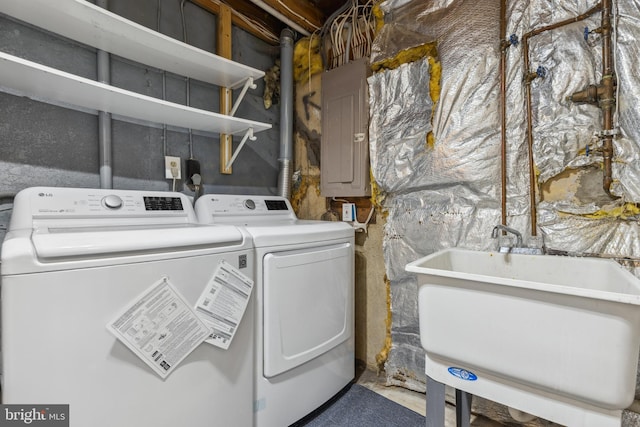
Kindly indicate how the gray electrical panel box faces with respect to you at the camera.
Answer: facing the viewer and to the left of the viewer

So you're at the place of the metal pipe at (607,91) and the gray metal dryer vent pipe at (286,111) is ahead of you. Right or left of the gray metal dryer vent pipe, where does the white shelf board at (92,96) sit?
left

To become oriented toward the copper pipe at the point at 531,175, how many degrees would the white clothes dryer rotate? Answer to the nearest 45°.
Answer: approximately 45° to its left

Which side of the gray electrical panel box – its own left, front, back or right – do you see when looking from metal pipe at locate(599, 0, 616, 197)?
left

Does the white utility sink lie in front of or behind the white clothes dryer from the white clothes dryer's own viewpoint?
in front

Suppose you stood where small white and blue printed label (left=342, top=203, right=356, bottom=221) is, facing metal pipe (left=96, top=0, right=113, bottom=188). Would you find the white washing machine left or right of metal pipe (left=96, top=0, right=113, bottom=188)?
left

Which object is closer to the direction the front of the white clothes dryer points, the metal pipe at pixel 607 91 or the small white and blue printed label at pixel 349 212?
the metal pipe

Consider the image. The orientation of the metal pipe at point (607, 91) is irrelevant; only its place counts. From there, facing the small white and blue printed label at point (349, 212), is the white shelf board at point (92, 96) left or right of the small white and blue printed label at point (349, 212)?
left

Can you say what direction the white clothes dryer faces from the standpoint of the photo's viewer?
facing the viewer and to the right of the viewer

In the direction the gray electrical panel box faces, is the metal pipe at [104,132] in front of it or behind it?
in front
